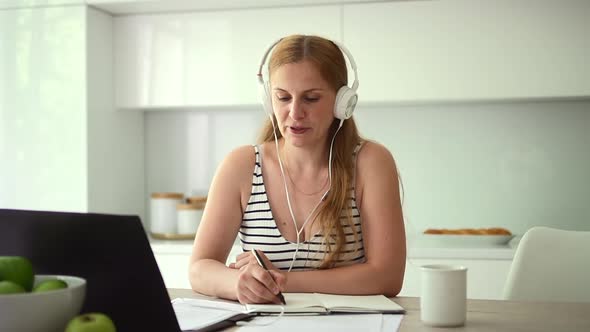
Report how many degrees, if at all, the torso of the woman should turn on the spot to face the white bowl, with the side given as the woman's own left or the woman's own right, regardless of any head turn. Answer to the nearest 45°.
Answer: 0° — they already face it

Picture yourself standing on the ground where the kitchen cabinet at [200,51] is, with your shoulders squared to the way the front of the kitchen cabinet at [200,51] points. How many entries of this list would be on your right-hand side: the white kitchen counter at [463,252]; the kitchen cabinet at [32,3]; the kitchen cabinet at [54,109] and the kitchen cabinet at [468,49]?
2
